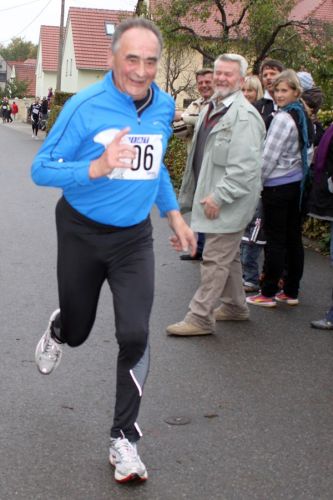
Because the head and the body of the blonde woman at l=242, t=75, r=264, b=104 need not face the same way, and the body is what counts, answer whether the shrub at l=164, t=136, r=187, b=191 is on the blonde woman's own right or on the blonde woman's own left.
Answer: on the blonde woman's own right

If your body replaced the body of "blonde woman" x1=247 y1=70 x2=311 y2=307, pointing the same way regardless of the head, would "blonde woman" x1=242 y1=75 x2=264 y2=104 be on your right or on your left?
on your right

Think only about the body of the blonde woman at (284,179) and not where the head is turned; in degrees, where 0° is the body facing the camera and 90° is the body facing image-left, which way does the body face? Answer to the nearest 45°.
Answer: approximately 90°

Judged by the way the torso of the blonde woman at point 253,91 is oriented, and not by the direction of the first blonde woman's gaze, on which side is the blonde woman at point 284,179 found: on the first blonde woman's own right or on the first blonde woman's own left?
on the first blonde woman's own left

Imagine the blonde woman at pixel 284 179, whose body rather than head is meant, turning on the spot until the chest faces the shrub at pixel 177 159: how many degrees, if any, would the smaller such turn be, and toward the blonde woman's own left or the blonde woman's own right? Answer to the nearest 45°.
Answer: approximately 90° to the blonde woman's own right

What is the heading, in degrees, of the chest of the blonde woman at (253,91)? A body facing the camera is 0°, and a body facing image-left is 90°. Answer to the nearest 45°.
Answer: approximately 45°
